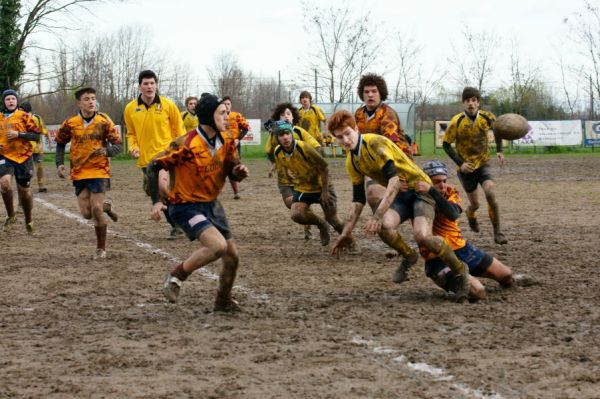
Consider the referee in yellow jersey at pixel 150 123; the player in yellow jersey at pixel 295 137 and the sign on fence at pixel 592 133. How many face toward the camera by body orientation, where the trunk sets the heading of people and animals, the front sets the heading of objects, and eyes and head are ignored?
3

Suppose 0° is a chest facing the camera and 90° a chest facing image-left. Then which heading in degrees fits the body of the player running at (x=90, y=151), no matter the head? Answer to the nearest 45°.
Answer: approximately 0°

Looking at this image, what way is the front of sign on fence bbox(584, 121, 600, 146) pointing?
toward the camera

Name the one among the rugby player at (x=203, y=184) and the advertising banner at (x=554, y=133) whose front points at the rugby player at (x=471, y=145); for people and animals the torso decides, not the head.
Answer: the advertising banner

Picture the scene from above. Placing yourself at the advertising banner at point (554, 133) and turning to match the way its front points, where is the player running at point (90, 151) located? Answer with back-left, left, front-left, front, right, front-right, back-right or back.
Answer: front

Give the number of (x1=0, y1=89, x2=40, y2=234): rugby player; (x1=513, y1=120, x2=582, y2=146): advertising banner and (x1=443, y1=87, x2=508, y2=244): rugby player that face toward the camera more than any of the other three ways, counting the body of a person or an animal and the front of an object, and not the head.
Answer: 3

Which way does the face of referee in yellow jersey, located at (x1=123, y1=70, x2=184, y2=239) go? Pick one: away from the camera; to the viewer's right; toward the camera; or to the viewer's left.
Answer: toward the camera

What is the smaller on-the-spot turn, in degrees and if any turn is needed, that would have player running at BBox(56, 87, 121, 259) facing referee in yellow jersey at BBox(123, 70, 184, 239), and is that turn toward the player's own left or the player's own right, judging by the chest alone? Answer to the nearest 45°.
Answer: approximately 135° to the player's own left

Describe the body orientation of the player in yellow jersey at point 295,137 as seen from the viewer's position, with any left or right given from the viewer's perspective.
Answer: facing the viewer

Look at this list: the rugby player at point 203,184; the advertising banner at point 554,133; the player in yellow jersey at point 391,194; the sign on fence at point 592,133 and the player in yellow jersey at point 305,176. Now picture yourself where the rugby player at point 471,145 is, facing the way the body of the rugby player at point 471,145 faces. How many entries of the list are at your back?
2

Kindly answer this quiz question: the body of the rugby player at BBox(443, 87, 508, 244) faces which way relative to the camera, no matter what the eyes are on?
toward the camera

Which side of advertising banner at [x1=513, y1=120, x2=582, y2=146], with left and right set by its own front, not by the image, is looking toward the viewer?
front

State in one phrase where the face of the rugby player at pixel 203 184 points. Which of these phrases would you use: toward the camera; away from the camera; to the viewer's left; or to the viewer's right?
to the viewer's right

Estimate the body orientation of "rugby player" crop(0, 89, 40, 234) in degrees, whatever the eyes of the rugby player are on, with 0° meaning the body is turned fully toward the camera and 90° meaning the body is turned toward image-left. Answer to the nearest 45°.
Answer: approximately 0°

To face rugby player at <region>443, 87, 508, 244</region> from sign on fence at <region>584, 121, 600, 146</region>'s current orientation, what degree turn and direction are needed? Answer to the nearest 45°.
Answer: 0° — it already faces them

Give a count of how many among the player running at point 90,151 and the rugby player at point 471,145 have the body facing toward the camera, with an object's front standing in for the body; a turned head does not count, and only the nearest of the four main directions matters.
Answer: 2

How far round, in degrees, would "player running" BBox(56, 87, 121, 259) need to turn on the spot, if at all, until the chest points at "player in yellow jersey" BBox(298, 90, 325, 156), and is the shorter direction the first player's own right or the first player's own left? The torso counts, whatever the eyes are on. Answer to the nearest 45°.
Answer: approximately 135° to the first player's own left

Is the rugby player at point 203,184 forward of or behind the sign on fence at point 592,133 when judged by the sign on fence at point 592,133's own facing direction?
forward
